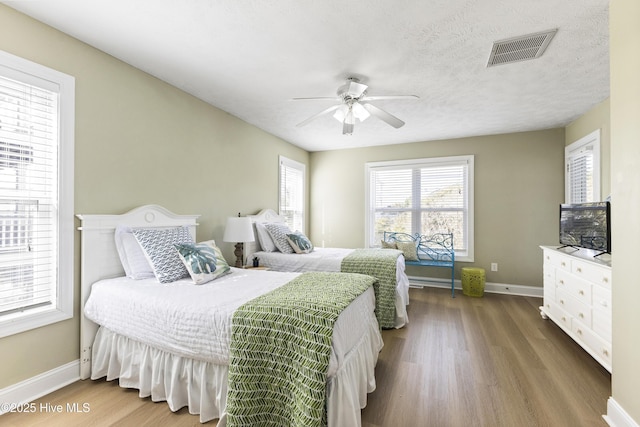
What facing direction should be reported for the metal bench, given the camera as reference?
facing the viewer

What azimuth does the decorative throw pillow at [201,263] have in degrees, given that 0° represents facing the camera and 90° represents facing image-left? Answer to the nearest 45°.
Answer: approximately 315°

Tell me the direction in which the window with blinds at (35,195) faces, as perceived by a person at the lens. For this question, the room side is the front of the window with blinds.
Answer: facing the viewer and to the right of the viewer

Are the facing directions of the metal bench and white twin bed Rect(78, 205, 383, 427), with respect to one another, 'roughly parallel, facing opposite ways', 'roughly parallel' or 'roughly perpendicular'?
roughly perpendicular

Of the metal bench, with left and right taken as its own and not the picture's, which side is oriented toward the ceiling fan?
front

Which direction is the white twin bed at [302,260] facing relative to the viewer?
to the viewer's right

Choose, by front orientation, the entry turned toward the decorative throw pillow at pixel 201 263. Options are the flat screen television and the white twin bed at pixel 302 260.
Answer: the flat screen television

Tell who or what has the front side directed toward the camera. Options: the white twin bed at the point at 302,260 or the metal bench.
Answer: the metal bench

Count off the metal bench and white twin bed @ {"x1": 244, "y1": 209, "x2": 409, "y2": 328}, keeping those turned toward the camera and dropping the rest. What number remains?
1

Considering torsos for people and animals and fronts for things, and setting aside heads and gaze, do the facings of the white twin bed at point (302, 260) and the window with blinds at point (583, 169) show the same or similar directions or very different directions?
very different directions

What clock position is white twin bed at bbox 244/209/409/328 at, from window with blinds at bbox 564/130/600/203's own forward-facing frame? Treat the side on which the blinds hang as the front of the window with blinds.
The white twin bed is roughly at 12 o'clock from the window with blinds.

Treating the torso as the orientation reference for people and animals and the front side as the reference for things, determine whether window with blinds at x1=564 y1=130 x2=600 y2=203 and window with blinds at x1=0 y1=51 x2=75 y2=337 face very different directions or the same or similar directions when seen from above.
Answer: very different directions

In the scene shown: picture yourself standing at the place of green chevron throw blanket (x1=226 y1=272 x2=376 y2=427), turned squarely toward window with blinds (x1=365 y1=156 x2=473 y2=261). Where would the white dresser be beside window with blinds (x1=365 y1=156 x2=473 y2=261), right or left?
right

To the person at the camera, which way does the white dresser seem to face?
facing the viewer and to the left of the viewer

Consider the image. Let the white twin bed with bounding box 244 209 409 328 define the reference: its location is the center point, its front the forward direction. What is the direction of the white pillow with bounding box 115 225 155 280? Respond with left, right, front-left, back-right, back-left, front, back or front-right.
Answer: back-right

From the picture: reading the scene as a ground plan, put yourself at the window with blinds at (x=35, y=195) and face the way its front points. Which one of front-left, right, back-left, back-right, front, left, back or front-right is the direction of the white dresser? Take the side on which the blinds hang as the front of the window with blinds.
front

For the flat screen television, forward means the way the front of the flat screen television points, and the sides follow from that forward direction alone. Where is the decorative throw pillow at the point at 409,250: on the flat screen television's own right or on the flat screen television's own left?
on the flat screen television's own right
